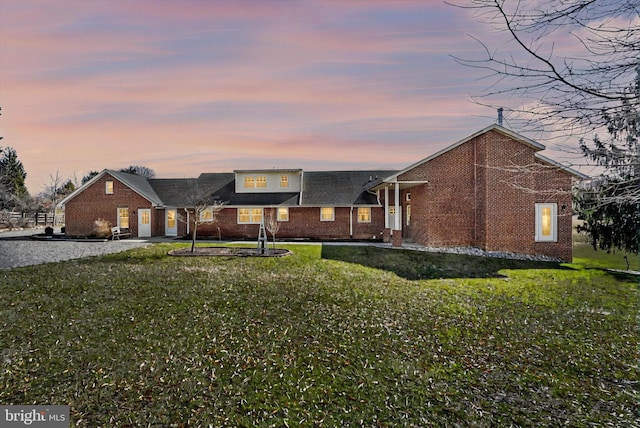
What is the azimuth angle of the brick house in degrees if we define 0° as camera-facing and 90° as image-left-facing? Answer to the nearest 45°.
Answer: approximately 0°

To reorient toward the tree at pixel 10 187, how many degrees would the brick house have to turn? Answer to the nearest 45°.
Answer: approximately 135° to its right
